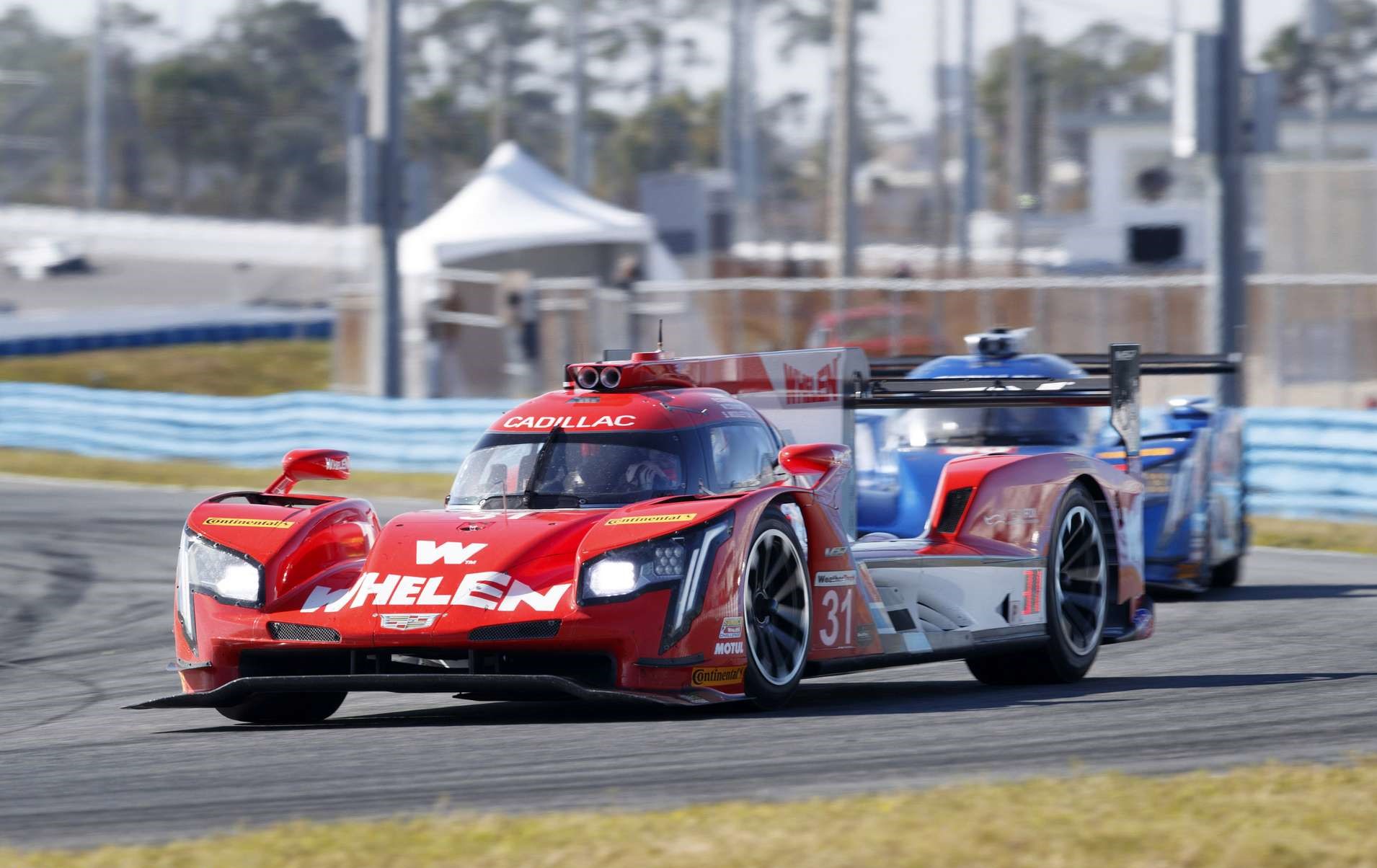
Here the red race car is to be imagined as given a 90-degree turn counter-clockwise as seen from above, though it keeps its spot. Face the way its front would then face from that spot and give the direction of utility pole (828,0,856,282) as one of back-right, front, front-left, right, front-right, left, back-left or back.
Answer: back-left

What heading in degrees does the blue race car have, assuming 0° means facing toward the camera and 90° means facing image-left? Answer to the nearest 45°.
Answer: approximately 0°

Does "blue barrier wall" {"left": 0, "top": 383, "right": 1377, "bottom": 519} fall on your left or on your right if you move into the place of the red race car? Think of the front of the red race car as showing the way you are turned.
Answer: on your right

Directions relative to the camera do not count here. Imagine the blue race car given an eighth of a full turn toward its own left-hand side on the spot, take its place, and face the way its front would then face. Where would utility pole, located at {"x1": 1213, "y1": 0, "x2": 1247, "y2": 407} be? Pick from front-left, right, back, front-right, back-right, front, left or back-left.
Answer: back-left

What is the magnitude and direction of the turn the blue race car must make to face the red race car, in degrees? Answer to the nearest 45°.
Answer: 0° — it already faces it

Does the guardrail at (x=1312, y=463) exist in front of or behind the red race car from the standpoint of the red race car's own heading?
behind

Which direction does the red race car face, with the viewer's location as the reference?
facing the viewer and to the left of the viewer

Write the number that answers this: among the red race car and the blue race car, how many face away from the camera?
0

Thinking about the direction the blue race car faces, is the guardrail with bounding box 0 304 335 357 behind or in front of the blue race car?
behind

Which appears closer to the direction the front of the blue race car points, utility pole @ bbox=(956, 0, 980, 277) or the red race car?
the red race car

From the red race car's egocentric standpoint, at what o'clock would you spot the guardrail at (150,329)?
The guardrail is roughly at 4 o'clock from the red race car.

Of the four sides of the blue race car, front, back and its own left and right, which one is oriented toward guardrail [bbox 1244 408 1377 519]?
back

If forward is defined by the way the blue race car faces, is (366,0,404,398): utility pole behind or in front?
behind
